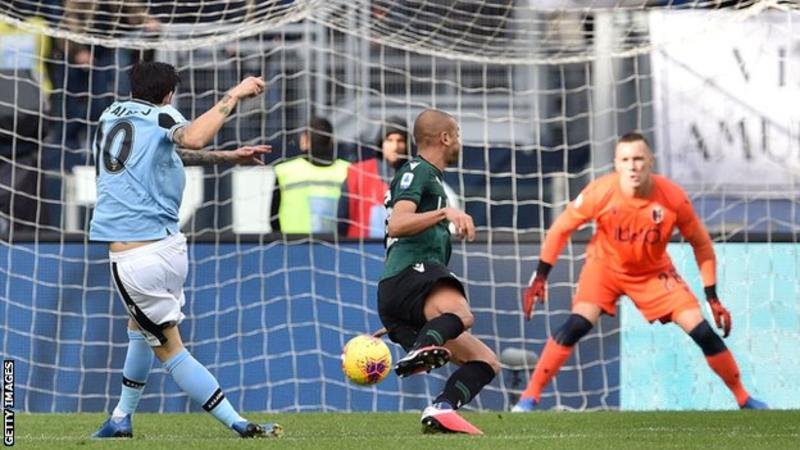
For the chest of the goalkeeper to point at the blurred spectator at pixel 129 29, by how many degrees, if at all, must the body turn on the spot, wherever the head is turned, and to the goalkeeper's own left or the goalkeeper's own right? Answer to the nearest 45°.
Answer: approximately 90° to the goalkeeper's own right

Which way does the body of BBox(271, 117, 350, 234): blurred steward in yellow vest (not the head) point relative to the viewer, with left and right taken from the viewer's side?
facing away from the viewer

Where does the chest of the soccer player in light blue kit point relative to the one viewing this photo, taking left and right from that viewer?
facing away from the viewer and to the right of the viewer

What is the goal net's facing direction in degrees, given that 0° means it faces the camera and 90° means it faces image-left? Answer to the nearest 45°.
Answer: approximately 0°
